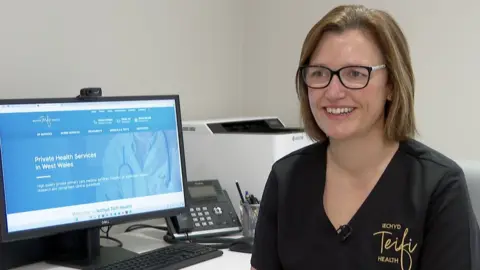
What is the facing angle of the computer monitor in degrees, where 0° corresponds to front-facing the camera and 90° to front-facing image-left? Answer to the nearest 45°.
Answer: approximately 315°

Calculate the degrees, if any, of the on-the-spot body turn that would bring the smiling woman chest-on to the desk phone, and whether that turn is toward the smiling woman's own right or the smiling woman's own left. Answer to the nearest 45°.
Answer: approximately 90° to the smiling woman's own right

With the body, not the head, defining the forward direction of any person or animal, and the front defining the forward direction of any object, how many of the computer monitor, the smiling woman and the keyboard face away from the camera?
0

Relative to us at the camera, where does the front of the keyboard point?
facing the viewer and to the right of the viewer

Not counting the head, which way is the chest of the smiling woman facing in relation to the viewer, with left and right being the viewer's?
facing the viewer and to the left of the viewer

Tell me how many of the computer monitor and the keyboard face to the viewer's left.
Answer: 0

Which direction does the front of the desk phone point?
toward the camera

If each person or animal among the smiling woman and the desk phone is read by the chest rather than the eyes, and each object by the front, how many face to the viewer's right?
0

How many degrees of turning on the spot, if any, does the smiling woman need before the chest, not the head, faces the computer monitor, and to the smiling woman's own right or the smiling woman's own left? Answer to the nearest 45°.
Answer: approximately 45° to the smiling woman's own right

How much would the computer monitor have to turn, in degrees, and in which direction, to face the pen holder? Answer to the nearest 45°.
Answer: approximately 45° to its left

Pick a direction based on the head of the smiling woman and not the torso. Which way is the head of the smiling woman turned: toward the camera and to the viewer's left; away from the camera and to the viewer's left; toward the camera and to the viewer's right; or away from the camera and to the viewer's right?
toward the camera and to the viewer's left
